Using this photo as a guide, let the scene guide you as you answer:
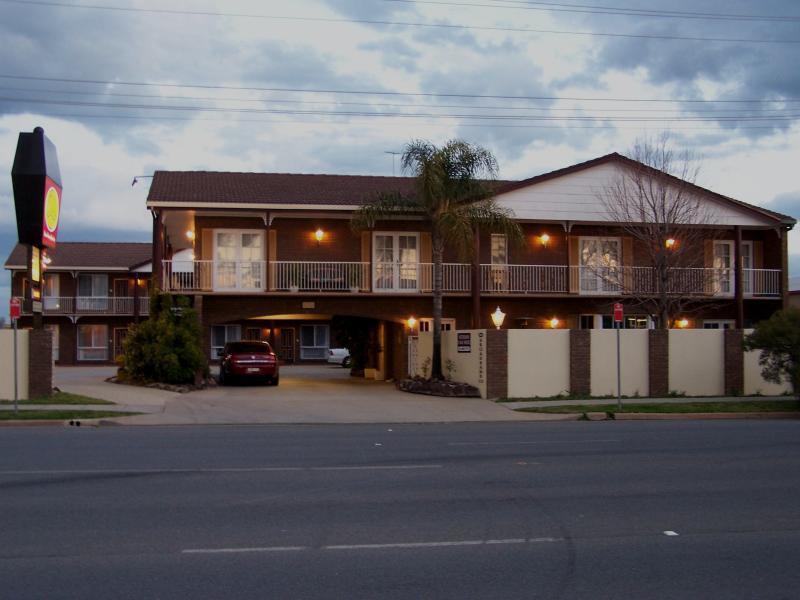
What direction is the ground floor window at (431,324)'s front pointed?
toward the camera

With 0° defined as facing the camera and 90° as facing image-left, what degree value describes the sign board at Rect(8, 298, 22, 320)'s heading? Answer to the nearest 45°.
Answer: approximately 0°

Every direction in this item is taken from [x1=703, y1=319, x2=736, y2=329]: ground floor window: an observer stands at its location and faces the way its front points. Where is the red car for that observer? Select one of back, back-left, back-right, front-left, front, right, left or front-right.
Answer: front-right

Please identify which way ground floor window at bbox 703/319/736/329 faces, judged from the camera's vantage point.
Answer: facing the viewer

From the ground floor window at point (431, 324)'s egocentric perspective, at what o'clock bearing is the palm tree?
The palm tree is roughly at 12 o'clock from the ground floor window.

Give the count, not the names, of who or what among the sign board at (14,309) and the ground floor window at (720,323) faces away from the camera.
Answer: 0

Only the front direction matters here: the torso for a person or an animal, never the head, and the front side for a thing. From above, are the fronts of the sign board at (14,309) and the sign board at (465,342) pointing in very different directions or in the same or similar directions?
same or similar directions

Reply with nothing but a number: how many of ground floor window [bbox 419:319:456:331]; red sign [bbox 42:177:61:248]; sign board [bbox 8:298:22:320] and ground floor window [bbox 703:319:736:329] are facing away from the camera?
0

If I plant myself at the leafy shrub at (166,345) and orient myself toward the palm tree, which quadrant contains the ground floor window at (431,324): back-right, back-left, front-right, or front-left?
front-left

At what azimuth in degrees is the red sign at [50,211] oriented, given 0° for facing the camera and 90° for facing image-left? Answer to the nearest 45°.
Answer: approximately 315°
